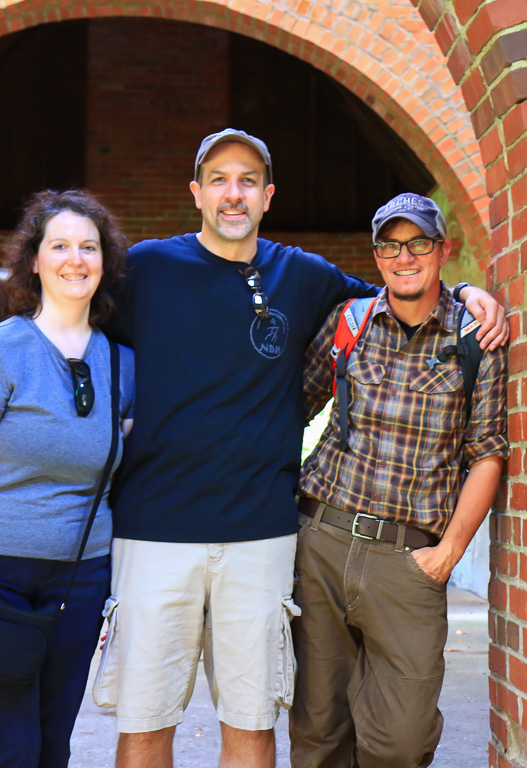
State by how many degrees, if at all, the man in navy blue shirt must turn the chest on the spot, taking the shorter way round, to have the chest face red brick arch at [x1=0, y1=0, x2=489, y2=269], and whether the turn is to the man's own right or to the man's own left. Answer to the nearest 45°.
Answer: approximately 180°

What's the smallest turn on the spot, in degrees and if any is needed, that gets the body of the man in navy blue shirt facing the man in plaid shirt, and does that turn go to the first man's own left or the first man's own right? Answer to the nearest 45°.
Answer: approximately 90° to the first man's own left

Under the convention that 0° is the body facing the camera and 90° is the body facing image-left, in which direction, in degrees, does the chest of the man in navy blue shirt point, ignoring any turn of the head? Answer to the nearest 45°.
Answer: approximately 0°

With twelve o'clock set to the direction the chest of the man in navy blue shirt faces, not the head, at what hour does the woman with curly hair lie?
The woman with curly hair is roughly at 2 o'clock from the man in navy blue shirt.
